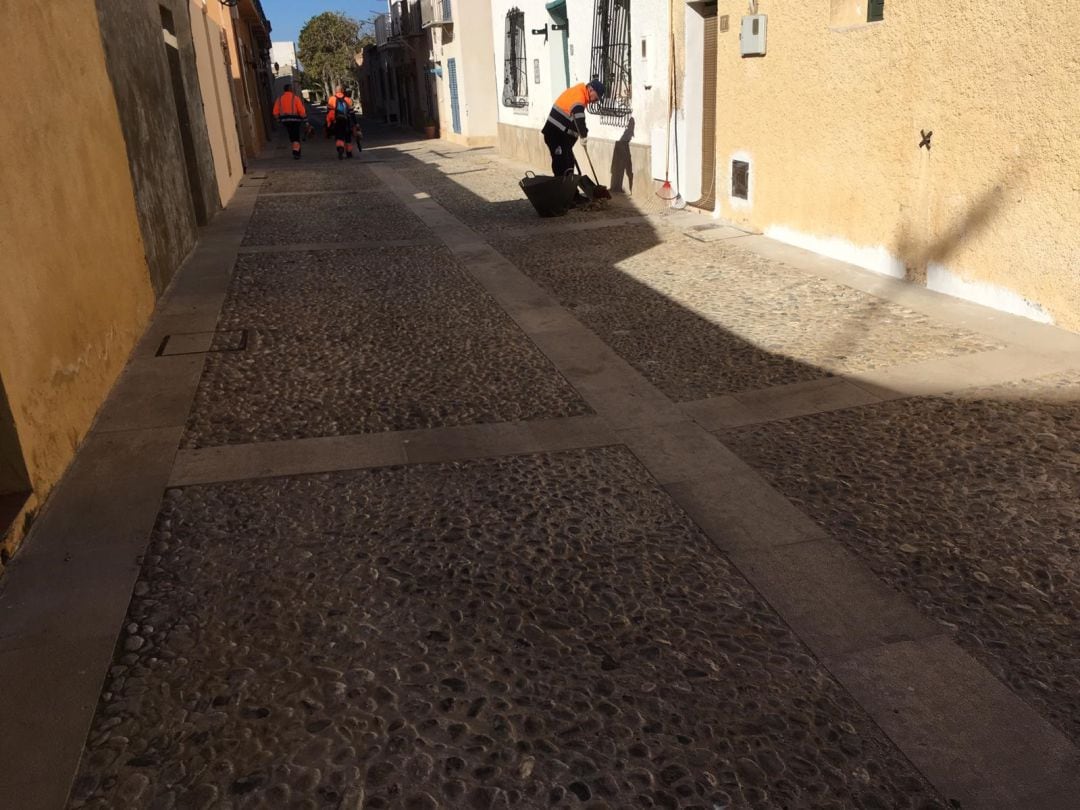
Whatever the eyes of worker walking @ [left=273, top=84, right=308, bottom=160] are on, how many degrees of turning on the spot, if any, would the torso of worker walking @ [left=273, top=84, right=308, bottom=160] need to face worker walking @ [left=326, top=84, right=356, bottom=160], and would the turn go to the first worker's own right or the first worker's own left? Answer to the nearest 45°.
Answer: approximately 135° to the first worker's own right

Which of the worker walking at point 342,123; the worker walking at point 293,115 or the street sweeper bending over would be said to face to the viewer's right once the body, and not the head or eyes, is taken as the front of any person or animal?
the street sweeper bending over

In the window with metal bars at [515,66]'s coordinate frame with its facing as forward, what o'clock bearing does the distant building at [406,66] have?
The distant building is roughly at 4 o'clock from the window with metal bars.

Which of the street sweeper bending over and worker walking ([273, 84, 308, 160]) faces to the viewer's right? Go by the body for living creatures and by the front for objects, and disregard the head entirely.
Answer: the street sweeper bending over

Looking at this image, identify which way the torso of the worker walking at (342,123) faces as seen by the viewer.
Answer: away from the camera

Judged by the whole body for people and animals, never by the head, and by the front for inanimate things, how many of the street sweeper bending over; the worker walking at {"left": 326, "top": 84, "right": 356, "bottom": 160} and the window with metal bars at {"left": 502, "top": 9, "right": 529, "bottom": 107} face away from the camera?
1

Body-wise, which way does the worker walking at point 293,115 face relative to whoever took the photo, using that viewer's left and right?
facing away from the viewer

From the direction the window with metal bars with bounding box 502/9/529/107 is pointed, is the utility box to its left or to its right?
on its left

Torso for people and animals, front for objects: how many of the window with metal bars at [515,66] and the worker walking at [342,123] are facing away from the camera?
1

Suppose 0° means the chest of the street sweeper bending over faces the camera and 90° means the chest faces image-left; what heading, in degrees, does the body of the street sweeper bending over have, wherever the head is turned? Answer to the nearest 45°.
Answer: approximately 270°
